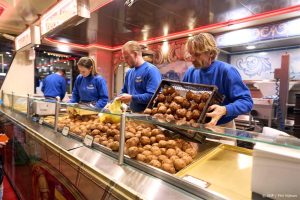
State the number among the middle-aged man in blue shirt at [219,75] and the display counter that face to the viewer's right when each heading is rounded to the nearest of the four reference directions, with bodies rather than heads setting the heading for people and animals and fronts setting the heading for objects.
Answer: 0

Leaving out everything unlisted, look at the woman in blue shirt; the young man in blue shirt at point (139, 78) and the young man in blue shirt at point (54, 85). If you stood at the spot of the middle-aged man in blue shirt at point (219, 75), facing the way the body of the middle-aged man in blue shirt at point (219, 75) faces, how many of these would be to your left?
0

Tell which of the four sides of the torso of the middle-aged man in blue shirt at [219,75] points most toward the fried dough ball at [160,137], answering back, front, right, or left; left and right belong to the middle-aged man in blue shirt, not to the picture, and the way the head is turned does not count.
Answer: front

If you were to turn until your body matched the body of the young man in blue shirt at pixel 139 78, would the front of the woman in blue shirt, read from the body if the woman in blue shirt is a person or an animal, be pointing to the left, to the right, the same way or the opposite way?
the same way

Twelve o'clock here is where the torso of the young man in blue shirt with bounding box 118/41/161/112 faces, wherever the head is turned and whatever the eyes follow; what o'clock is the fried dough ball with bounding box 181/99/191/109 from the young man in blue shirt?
The fried dough ball is roughly at 10 o'clock from the young man in blue shirt.

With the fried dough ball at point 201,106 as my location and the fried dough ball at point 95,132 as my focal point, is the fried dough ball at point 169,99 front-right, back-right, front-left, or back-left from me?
front-right

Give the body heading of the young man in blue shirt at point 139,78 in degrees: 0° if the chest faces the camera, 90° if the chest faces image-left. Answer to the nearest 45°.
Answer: approximately 45°

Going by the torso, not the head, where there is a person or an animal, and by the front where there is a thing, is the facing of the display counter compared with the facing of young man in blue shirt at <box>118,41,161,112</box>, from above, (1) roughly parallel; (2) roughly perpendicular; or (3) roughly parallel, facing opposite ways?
roughly parallel

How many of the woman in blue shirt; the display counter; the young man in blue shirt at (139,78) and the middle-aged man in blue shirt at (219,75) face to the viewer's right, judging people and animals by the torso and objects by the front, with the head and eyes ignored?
0

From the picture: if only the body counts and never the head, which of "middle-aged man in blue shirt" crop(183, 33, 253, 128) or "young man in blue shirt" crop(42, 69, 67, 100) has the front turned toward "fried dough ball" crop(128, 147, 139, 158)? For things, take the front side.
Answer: "middle-aged man in blue shirt" crop(183, 33, 253, 128)

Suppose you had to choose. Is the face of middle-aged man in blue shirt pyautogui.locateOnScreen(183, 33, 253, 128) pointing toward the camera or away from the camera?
toward the camera

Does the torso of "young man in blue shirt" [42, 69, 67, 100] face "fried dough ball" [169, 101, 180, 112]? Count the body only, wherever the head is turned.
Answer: no

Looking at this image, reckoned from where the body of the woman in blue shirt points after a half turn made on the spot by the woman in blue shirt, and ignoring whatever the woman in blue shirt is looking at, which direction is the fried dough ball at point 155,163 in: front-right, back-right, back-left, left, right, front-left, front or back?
back-right

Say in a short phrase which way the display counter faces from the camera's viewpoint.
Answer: facing the viewer and to the left of the viewer

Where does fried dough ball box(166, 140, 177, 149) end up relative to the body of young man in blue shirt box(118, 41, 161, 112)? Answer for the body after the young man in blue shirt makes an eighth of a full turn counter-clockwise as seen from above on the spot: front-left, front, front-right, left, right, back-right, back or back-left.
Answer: front

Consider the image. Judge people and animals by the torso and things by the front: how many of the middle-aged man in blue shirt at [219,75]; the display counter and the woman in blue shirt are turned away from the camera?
0
